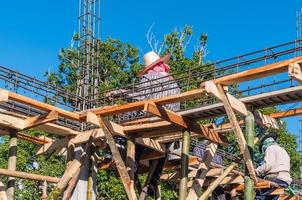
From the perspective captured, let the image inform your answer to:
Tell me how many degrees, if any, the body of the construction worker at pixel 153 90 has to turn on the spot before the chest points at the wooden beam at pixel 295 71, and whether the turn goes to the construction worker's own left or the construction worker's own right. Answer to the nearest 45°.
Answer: approximately 135° to the construction worker's own left

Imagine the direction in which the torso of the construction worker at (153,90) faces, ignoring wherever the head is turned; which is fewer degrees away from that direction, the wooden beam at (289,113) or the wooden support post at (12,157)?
the wooden support post
